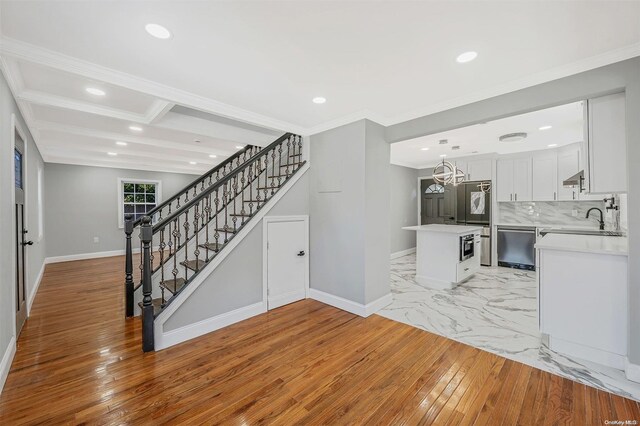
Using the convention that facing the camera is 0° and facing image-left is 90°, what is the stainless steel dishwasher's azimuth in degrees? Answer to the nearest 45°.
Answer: approximately 0°

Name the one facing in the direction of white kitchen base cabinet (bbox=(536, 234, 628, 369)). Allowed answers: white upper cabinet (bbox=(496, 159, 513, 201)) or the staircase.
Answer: the white upper cabinet

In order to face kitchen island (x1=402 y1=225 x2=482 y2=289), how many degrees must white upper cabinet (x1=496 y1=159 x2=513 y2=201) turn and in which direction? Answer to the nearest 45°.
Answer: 0° — it already faces it

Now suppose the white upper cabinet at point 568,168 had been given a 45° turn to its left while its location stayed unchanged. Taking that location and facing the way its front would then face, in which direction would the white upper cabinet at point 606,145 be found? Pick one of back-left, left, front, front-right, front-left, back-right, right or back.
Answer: front

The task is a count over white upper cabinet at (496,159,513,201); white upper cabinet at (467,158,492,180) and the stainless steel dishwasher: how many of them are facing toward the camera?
3

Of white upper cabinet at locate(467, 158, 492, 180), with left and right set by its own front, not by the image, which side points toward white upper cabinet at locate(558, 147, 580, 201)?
left

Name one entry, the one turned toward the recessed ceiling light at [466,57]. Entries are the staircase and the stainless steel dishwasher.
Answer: the stainless steel dishwasher

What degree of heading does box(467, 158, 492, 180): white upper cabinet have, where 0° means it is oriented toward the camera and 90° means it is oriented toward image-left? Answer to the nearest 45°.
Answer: approximately 0°

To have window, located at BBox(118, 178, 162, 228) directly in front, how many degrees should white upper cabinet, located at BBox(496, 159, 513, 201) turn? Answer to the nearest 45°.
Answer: approximately 45° to its right
